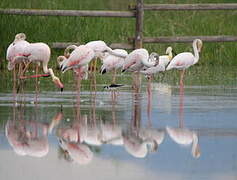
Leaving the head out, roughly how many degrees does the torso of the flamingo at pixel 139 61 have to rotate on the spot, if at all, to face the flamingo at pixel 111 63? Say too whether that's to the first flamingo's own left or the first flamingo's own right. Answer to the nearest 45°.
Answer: approximately 135° to the first flamingo's own left

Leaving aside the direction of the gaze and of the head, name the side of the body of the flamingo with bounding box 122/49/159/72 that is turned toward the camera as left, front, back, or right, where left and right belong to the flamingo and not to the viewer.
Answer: right

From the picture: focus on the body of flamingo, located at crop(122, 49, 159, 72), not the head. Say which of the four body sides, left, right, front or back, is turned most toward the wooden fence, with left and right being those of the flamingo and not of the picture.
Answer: left
